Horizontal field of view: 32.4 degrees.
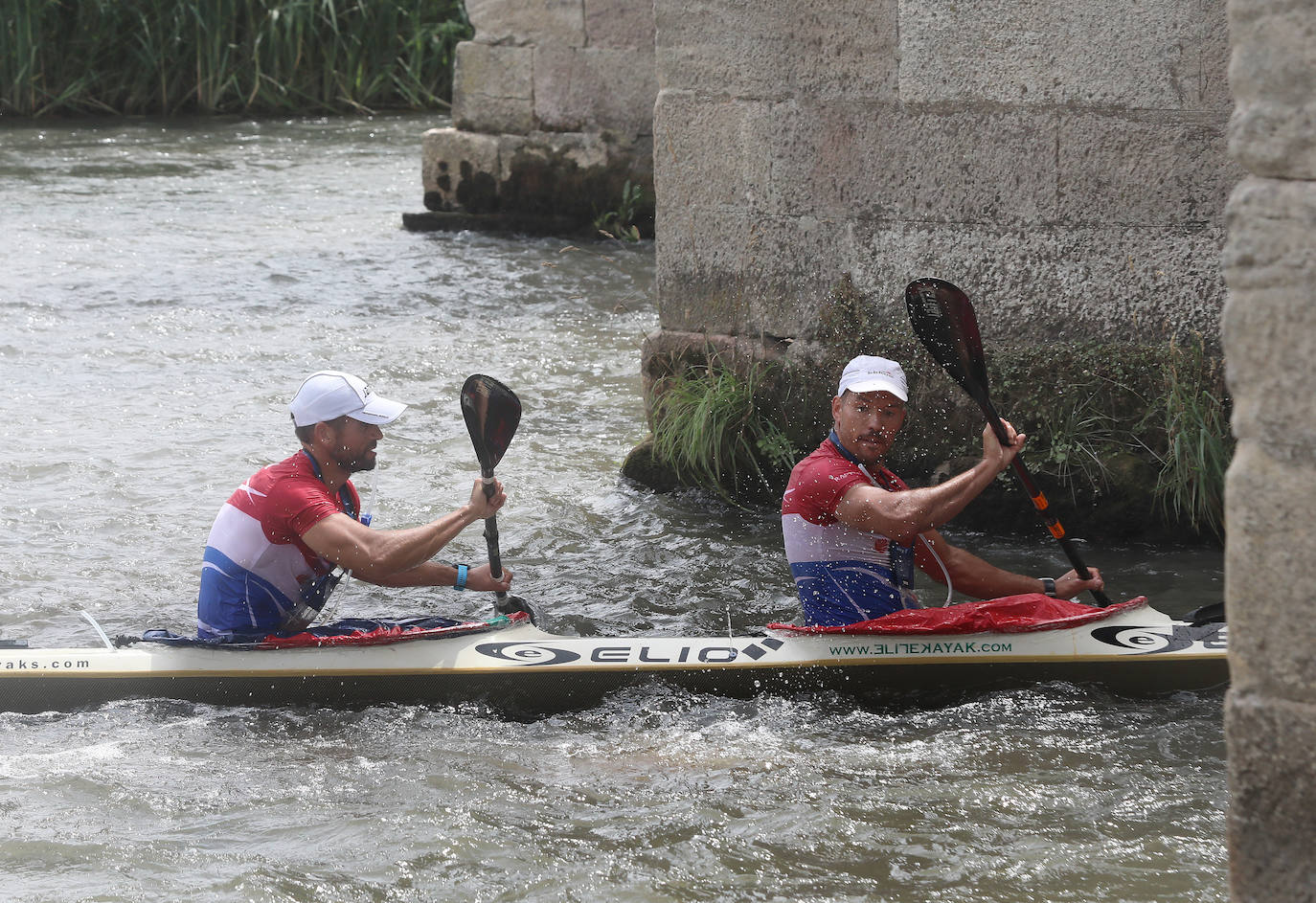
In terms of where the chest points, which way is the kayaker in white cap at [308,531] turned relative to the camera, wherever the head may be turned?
to the viewer's right

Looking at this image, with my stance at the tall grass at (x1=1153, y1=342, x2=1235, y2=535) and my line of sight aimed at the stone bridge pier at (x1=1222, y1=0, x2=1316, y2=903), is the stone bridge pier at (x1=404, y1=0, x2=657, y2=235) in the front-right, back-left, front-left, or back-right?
back-right

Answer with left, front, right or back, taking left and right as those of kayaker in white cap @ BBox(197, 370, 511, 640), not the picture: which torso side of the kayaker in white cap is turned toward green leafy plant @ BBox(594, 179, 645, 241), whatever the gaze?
left

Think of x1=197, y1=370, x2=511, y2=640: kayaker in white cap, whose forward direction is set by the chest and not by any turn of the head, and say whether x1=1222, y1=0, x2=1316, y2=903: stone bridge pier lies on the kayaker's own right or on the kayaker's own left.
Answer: on the kayaker's own right

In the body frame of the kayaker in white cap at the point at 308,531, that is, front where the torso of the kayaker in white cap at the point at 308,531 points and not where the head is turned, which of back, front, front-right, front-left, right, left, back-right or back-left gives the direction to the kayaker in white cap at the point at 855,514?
front

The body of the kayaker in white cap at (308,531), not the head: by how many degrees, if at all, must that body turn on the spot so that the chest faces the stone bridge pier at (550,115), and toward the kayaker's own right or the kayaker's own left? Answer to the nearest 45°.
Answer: approximately 90° to the kayaker's own left

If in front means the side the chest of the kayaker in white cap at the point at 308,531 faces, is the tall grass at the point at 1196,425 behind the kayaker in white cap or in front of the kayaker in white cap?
in front

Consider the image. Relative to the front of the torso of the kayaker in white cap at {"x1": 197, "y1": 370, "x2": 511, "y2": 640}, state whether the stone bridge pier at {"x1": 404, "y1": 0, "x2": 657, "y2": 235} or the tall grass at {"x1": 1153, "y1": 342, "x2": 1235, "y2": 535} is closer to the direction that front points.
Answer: the tall grass

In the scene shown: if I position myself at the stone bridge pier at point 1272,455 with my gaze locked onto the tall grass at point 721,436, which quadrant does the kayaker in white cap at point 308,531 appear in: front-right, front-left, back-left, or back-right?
front-left

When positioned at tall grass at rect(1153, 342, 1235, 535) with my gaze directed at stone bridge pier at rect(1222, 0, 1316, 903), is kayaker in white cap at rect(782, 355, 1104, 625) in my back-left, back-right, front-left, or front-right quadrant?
front-right
